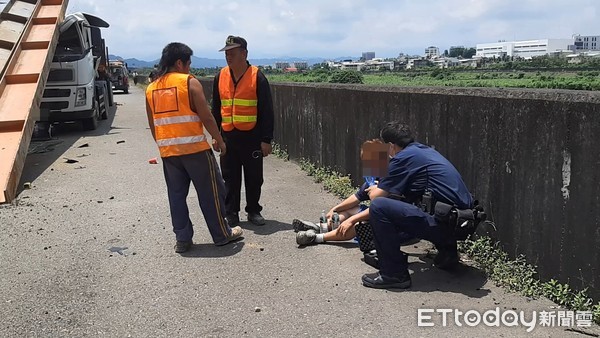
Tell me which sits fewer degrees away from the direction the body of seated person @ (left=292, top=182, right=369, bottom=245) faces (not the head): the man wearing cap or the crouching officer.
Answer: the man wearing cap

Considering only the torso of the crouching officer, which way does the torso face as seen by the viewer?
to the viewer's left

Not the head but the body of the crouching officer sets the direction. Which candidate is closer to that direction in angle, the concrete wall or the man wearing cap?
the man wearing cap

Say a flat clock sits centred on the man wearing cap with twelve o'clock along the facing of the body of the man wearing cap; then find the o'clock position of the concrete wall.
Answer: The concrete wall is roughly at 9 o'clock from the man wearing cap.

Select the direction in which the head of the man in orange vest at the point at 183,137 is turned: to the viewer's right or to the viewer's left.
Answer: to the viewer's right

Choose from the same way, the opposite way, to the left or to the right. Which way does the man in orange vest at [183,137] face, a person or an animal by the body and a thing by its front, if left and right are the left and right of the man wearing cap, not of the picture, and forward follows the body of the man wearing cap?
the opposite way

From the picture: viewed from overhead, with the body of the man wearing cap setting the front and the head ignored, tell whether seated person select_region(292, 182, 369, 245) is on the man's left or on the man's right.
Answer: on the man's left

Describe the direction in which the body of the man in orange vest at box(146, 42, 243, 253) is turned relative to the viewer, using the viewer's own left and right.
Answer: facing away from the viewer and to the right of the viewer

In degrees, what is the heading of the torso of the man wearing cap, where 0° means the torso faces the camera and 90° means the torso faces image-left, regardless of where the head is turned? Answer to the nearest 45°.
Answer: approximately 45°

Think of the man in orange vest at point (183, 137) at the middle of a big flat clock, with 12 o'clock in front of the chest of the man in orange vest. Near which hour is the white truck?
The white truck is roughly at 10 o'clock from the man in orange vest.

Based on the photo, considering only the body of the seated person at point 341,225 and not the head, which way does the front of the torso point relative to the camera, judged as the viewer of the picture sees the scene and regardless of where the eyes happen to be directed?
to the viewer's left
